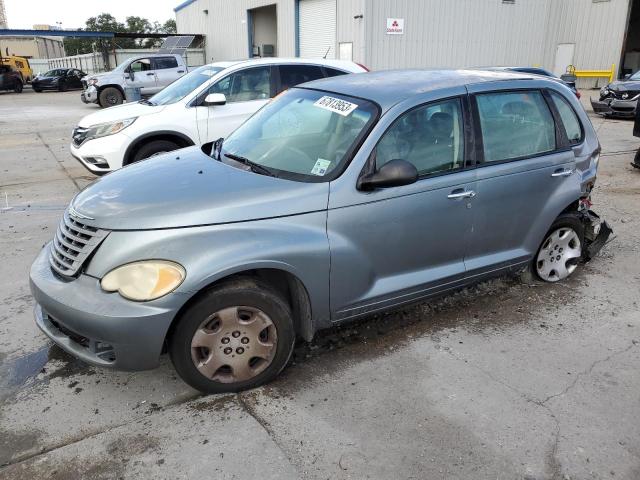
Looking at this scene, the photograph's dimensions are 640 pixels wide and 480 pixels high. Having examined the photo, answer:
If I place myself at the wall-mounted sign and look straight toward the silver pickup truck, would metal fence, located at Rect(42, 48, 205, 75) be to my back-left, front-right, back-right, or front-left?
front-right

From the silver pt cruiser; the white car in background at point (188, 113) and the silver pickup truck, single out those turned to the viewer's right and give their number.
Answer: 0

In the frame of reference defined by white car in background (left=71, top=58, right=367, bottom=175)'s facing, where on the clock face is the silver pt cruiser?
The silver pt cruiser is roughly at 10 o'clock from the white car in background.

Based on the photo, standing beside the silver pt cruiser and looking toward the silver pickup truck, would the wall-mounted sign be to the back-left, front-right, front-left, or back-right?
front-right

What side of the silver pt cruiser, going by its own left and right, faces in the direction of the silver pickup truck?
right

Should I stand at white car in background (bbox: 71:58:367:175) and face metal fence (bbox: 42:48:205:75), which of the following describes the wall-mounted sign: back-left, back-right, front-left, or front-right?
front-right

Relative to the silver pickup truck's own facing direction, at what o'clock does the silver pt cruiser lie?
The silver pt cruiser is roughly at 9 o'clock from the silver pickup truck.

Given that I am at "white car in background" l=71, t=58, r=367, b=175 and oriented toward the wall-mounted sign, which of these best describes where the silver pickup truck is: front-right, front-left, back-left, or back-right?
front-left

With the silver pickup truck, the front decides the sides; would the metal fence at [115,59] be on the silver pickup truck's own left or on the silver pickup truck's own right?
on the silver pickup truck's own right

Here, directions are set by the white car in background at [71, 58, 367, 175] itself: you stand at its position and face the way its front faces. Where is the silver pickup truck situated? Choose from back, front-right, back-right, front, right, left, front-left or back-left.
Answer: back-right

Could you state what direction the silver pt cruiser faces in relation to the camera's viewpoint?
facing the viewer and to the left of the viewer

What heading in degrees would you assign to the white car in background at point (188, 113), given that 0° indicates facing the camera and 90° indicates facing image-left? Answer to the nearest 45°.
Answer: approximately 45°

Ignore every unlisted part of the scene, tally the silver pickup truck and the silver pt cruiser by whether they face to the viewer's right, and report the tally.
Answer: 0

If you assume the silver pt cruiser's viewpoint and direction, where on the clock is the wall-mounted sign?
The wall-mounted sign is roughly at 5 o'clock from the silver pt cruiser.

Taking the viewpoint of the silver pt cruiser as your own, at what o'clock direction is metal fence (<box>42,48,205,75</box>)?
The metal fence is roughly at 4 o'clock from the silver pt cruiser.

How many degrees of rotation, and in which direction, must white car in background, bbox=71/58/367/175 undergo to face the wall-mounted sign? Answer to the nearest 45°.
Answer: approximately 180°

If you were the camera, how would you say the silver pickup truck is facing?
facing to the left of the viewer

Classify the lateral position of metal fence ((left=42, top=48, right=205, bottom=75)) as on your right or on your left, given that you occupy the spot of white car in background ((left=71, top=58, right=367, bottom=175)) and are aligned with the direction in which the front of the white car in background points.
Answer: on your right
